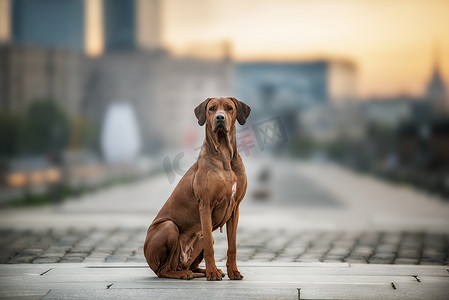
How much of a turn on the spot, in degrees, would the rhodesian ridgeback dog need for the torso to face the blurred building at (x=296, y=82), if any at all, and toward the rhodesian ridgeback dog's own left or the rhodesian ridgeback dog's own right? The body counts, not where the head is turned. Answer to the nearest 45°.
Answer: approximately 135° to the rhodesian ridgeback dog's own left

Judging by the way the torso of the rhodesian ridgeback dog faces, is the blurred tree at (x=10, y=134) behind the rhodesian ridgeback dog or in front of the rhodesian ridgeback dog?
behind

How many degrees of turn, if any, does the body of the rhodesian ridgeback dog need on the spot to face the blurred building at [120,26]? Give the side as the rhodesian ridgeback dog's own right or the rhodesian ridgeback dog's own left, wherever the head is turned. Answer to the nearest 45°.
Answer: approximately 135° to the rhodesian ridgeback dog's own left

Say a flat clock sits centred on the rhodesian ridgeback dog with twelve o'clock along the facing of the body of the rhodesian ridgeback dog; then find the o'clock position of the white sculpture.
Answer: The white sculpture is roughly at 7 o'clock from the rhodesian ridgeback dog.

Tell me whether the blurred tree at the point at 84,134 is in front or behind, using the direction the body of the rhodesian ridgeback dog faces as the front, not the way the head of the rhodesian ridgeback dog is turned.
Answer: behind

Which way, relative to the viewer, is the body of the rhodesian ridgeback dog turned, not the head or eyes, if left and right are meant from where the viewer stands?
facing the viewer and to the right of the viewer

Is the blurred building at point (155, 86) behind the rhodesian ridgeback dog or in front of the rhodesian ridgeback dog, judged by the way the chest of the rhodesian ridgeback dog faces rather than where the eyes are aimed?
behind

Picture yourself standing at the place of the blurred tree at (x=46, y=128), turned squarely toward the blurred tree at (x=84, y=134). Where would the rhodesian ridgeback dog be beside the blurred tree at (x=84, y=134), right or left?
right
